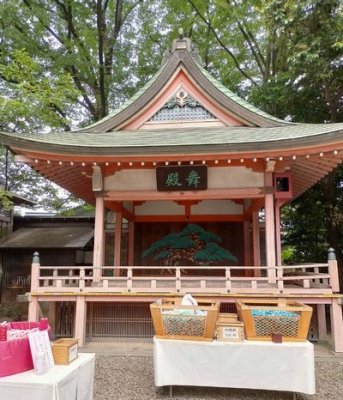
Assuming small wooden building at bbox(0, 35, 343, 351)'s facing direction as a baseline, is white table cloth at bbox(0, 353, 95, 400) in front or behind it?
in front

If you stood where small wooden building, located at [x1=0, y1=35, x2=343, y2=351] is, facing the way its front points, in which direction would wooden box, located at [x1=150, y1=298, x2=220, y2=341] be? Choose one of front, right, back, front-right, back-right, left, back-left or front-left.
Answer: front

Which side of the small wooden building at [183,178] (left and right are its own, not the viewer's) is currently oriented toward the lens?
front

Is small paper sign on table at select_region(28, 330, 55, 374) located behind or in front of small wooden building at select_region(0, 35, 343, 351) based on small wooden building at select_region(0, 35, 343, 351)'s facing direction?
in front

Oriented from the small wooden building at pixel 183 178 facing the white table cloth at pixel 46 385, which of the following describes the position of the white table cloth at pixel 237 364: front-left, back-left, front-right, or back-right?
front-left

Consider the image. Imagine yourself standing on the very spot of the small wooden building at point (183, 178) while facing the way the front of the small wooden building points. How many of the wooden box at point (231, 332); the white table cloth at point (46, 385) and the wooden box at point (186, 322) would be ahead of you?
3

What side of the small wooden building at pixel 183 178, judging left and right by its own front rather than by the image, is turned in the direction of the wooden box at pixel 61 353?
front

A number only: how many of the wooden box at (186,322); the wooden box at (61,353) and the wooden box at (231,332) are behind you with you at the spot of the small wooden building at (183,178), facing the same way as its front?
0

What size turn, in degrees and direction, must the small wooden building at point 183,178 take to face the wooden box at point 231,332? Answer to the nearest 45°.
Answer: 0° — it already faces it

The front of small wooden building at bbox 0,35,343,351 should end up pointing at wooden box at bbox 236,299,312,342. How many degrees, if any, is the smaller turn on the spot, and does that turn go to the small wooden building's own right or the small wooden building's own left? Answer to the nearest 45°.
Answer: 0° — it already faces it
